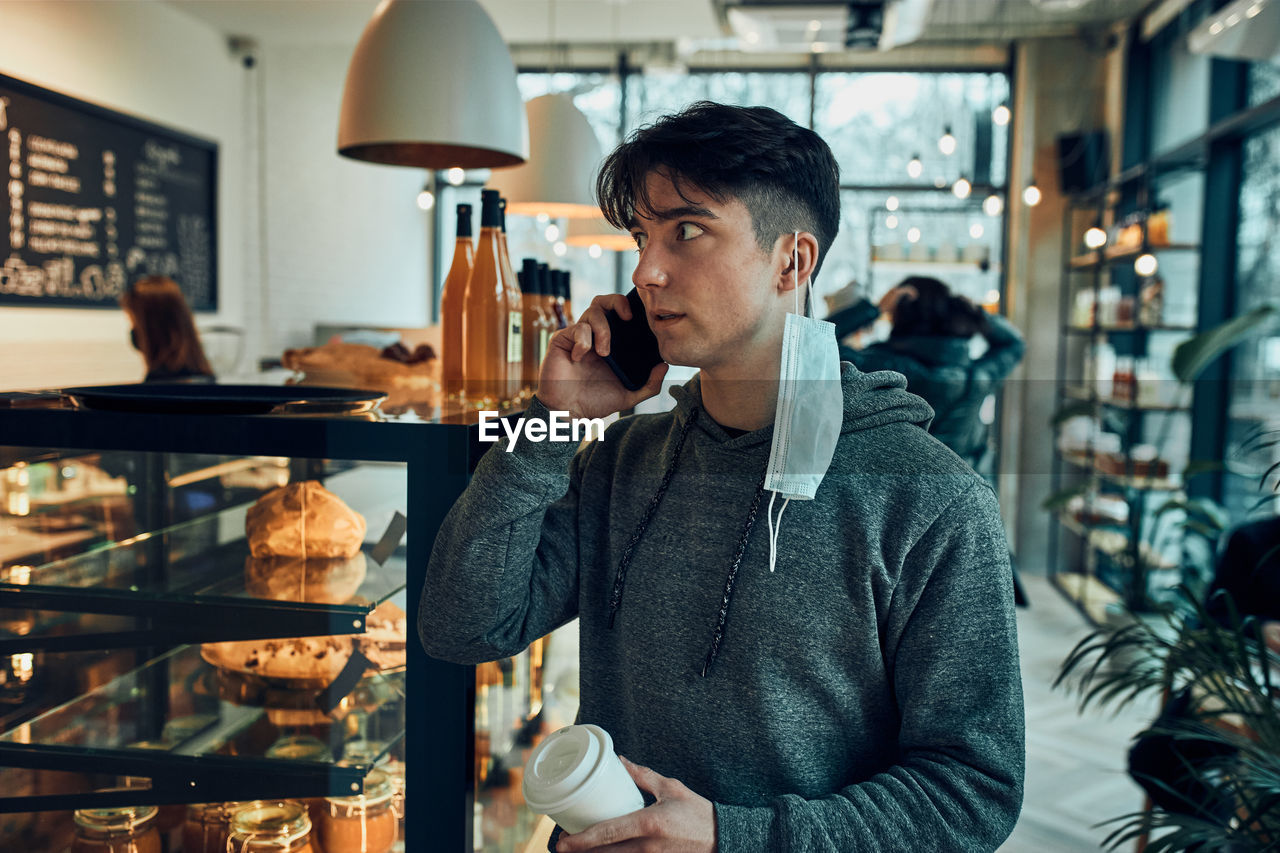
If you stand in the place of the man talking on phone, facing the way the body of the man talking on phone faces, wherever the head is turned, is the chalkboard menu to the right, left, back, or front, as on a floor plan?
right

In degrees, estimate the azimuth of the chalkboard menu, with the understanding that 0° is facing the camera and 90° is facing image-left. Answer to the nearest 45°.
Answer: approximately 315°

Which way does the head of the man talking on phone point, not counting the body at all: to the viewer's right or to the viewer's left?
to the viewer's left

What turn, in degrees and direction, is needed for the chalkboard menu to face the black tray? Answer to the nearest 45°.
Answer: approximately 45° to its right

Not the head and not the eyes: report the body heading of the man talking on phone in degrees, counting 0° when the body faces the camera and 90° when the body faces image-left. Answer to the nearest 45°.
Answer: approximately 45°

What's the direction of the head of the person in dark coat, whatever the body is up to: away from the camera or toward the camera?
away from the camera

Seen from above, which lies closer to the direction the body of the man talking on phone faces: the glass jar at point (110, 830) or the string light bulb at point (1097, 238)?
the glass jar

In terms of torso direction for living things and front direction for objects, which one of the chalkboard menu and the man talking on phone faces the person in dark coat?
the chalkboard menu

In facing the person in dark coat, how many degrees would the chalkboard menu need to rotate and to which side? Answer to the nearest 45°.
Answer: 0° — it already faces them

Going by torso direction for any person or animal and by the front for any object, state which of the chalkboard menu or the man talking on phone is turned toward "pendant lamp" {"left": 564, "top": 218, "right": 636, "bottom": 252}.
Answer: the chalkboard menu
